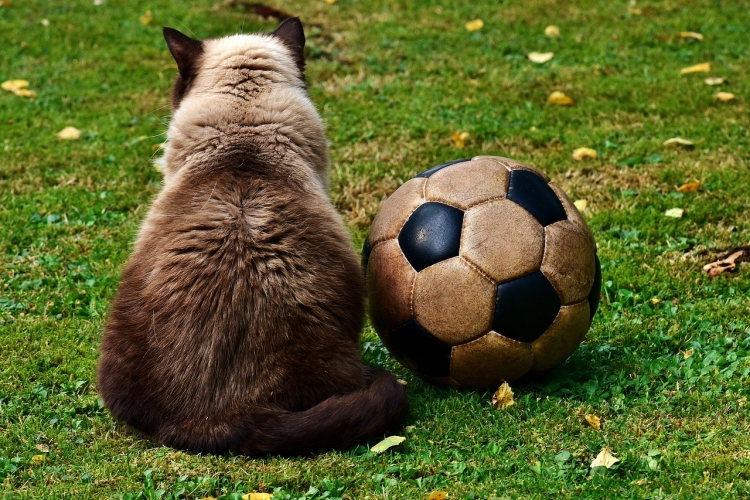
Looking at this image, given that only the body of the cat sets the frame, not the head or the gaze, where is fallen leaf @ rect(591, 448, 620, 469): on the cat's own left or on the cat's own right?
on the cat's own right

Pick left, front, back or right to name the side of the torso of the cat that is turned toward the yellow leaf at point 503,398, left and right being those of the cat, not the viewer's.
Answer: right

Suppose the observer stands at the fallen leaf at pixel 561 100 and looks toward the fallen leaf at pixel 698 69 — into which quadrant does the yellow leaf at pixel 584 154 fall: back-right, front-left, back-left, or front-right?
back-right

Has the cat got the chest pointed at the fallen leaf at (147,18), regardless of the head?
yes

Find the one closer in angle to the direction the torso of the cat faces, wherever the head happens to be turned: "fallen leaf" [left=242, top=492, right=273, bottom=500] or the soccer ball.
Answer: the soccer ball

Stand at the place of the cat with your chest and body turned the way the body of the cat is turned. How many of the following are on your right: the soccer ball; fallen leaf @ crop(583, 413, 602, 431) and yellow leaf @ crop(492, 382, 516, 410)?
3

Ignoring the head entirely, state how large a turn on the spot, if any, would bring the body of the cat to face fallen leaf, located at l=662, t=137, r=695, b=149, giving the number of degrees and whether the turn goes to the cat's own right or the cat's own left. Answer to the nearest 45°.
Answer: approximately 45° to the cat's own right

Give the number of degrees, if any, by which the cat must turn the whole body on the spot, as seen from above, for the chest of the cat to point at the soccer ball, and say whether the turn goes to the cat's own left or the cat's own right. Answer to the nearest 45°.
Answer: approximately 90° to the cat's own right

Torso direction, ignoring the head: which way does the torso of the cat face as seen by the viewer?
away from the camera

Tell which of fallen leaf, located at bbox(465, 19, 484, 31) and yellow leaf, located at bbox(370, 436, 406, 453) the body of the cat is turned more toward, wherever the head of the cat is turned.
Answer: the fallen leaf

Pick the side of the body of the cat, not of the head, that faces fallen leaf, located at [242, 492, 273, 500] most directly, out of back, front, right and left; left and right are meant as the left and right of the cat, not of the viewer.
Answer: back
